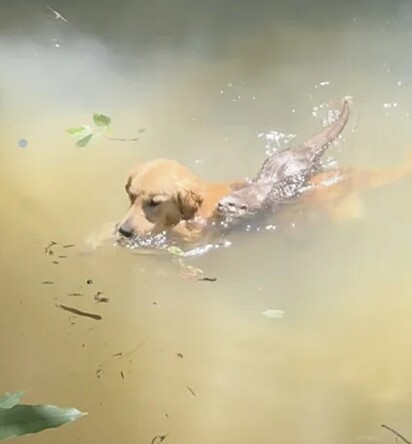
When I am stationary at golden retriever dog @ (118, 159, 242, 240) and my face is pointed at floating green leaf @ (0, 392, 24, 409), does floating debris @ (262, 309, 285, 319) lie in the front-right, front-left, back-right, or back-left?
front-left

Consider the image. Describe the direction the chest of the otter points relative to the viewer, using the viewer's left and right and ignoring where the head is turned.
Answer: facing the viewer and to the left of the viewer

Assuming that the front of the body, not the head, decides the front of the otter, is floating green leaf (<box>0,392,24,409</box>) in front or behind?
in front

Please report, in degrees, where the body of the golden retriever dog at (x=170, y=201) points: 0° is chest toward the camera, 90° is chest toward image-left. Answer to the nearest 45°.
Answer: approximately 45°
